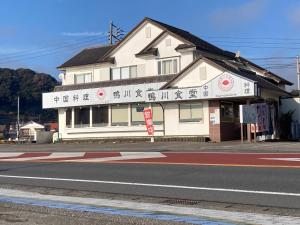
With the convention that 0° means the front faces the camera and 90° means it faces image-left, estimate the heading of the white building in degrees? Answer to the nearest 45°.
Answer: approximately 0°
